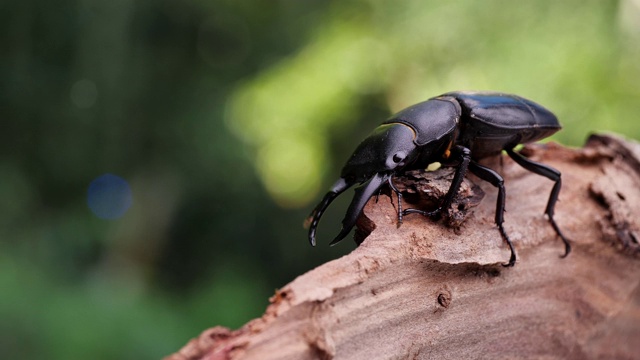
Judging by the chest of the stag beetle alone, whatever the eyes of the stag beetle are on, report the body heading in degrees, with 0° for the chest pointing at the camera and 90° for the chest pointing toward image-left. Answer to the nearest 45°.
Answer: approximately 45°
